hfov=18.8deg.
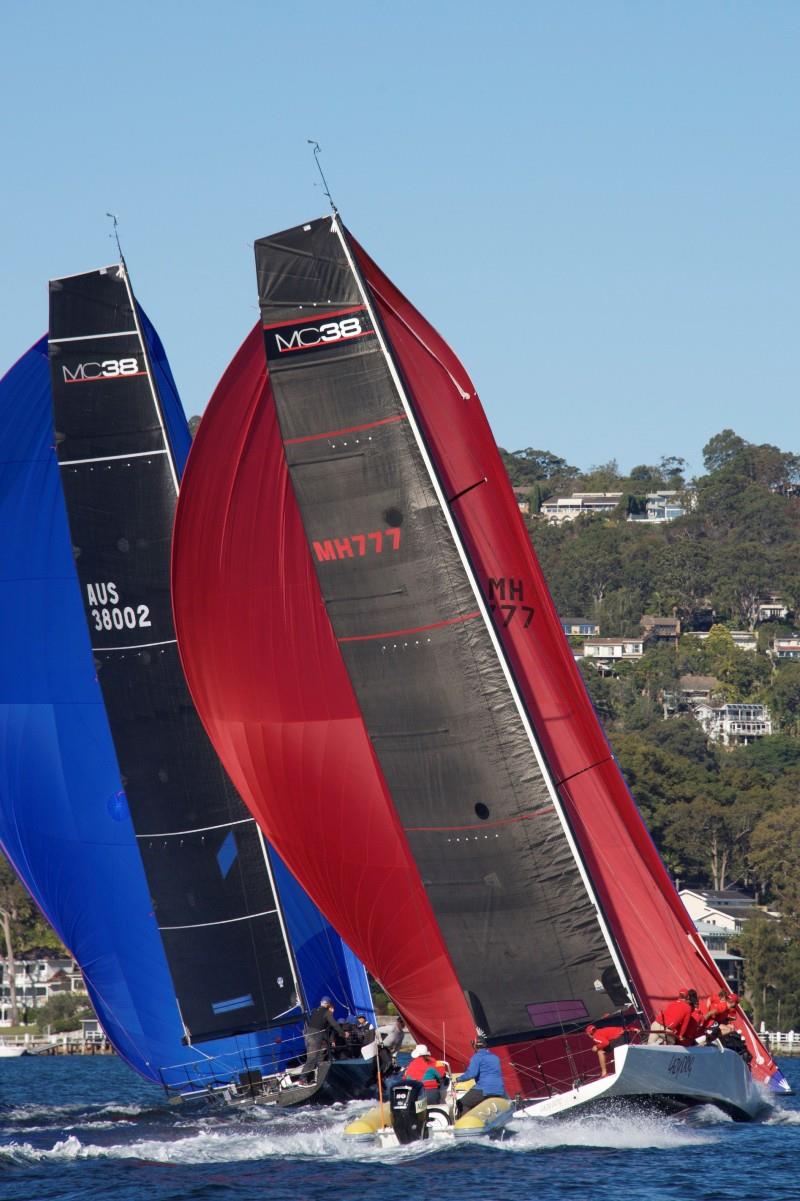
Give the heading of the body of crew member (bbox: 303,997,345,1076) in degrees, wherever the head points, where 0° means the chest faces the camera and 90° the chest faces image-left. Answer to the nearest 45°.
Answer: approximately 225°
